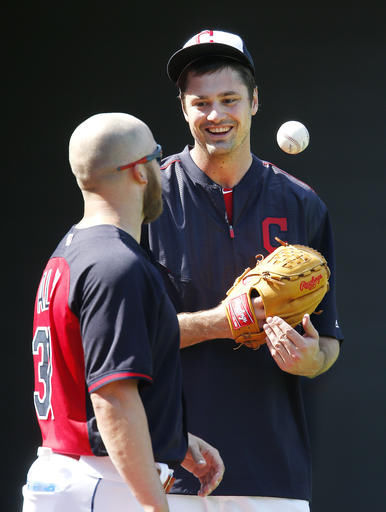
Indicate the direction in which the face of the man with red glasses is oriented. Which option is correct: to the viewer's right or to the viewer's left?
to the viewer's right

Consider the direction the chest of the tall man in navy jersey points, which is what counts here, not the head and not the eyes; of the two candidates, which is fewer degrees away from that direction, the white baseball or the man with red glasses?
the man with red glasses

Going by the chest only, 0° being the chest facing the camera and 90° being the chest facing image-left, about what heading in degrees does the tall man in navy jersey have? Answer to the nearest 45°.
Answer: approximately 0°

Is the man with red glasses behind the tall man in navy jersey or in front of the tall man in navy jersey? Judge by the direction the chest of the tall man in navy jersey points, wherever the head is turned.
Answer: in front
